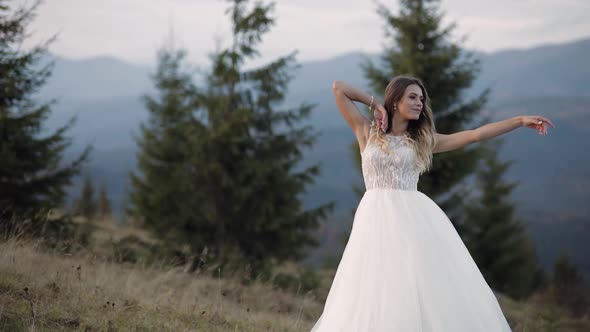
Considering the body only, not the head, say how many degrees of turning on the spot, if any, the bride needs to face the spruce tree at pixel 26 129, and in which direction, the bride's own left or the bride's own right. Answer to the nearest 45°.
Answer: approximately 135° to the bride's own right

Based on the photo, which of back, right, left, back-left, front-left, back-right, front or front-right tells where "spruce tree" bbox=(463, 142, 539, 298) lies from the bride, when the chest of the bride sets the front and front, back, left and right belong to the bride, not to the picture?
back

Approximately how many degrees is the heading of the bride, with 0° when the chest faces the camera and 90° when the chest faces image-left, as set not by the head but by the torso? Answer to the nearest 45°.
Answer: approximately 0°

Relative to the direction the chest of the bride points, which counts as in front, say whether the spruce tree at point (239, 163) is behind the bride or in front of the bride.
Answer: behind

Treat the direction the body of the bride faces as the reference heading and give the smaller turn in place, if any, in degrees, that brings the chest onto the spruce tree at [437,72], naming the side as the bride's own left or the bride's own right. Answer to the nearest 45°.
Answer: approximately 180°

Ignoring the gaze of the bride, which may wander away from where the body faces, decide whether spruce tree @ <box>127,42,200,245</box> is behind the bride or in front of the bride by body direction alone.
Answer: behind

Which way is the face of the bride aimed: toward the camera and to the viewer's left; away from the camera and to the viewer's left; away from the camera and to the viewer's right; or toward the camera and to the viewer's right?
toward the camera and to the viewer's right
